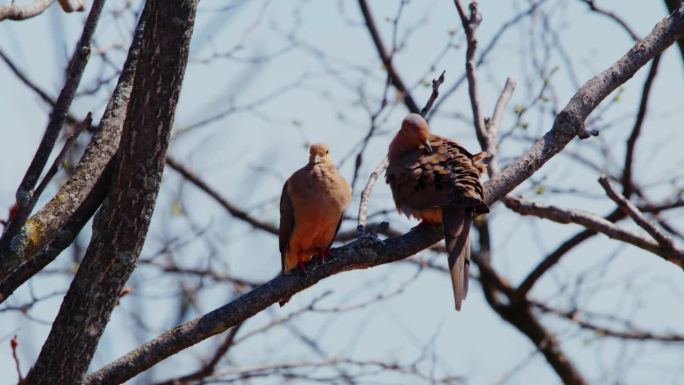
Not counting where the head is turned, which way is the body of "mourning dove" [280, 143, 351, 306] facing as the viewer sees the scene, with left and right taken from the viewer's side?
facing the viewer and to the right of the viewer

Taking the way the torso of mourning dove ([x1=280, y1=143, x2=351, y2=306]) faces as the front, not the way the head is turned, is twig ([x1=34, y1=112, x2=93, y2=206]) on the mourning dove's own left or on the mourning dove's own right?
on the mourning dove's own right

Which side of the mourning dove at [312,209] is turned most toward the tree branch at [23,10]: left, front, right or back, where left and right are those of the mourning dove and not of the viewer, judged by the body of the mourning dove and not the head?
right

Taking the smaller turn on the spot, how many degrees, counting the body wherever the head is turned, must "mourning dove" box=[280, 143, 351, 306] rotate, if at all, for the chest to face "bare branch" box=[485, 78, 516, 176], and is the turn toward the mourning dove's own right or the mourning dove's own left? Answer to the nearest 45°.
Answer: approximately 45° to the mourning dove's own left

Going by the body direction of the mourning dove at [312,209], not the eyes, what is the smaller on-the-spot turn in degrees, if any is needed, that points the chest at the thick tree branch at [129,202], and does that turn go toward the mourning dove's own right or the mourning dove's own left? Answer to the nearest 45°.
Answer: approximately 45° to the mourning dove's own right
